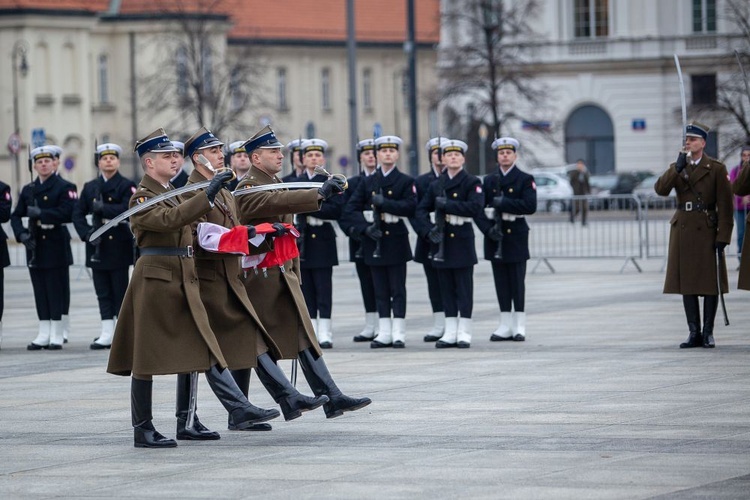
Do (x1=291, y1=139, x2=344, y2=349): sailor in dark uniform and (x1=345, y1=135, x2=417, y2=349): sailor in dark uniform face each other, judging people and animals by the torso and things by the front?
no

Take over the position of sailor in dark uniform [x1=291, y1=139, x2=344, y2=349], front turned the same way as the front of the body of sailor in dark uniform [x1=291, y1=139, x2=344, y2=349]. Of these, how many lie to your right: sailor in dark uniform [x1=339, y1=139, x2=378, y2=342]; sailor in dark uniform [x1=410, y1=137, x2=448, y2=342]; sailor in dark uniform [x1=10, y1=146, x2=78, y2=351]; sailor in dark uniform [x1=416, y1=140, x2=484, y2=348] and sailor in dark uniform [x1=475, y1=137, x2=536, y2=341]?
1

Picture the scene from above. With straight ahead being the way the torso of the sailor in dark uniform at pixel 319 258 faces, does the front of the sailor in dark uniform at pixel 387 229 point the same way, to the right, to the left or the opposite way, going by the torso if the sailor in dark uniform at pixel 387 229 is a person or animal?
the same way

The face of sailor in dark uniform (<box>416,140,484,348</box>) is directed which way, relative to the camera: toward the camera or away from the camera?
toward the camera

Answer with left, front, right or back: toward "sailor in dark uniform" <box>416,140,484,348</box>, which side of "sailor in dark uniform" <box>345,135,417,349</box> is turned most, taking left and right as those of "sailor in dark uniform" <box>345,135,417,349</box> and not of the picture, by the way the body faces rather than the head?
left

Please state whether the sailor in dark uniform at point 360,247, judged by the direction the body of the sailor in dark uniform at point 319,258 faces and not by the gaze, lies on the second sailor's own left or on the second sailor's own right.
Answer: on the second sailor's own left

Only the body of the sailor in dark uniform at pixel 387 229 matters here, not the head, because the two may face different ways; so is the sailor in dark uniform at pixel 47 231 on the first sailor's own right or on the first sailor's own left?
on the first sailor's own right

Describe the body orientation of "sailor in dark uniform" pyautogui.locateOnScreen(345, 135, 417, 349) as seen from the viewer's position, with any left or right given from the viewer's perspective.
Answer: facing the viewer

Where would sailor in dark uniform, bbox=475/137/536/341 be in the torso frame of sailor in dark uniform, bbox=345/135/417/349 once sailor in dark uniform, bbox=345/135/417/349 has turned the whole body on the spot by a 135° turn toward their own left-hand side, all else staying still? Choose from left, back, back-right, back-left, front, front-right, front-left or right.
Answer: front-right

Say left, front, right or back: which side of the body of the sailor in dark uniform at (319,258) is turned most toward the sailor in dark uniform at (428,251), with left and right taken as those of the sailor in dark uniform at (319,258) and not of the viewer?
left

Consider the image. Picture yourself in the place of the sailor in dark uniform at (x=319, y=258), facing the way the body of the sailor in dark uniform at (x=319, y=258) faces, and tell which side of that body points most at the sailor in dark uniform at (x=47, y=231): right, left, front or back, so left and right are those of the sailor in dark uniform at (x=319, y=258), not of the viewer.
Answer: right

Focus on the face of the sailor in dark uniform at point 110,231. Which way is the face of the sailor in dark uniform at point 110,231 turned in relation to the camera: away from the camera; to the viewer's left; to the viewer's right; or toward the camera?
toward the camera

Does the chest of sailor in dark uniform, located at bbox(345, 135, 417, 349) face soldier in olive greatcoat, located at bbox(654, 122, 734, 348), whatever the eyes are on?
no

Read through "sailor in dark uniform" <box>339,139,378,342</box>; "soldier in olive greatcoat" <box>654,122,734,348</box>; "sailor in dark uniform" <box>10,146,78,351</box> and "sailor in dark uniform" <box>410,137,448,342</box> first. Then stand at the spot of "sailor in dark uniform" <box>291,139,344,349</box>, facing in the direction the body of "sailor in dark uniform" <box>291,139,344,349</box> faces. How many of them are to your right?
1

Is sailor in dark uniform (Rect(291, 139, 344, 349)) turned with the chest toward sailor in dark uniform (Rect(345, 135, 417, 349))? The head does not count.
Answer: no

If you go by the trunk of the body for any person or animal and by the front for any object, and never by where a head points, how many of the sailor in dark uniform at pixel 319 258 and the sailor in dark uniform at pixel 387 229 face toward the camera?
2

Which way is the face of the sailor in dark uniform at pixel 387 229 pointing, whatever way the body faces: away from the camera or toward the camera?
toward the camera
